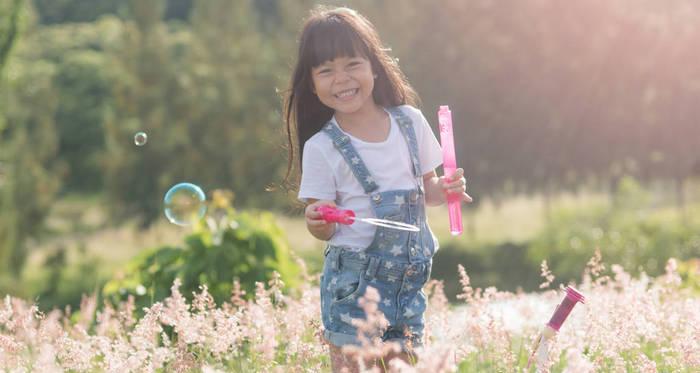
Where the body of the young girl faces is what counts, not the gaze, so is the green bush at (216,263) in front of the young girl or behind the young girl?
behind

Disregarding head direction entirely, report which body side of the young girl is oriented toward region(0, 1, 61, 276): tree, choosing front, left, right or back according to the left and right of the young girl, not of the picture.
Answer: back

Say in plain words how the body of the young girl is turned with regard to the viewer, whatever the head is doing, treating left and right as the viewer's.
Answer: facing the viewer and to the right of the viewer

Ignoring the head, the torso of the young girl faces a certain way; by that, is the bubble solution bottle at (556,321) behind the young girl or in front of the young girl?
in front

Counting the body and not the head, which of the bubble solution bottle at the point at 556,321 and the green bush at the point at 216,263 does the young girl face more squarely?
the bubble solution bottle

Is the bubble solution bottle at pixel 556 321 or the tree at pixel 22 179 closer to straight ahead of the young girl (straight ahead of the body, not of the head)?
the bubble solution bottle

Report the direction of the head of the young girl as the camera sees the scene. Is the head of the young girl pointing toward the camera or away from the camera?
toward the camera
